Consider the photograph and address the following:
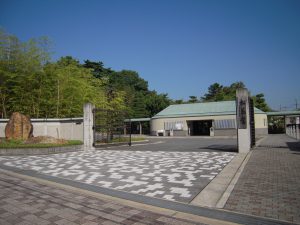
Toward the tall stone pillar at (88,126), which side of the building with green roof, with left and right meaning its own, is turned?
front

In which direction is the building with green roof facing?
toward the camera

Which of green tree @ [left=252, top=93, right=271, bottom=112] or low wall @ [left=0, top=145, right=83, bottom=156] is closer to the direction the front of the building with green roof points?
the low wall

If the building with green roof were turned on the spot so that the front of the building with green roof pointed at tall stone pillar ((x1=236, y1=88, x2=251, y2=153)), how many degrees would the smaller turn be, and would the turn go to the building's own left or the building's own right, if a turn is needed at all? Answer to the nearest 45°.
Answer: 0° — it already faces it

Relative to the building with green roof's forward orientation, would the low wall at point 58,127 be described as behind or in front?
in front

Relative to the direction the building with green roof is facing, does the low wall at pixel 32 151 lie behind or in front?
in front

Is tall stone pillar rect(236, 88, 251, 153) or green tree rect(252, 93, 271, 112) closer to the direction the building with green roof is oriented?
the tall stone pillar

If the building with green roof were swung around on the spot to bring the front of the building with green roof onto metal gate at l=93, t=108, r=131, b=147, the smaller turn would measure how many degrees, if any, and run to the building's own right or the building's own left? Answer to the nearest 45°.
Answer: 0° — it already faces it

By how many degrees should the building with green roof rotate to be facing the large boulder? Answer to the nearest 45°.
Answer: approximately 45° to its right

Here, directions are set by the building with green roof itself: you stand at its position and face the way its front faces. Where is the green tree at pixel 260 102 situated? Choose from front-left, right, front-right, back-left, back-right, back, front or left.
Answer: back-left

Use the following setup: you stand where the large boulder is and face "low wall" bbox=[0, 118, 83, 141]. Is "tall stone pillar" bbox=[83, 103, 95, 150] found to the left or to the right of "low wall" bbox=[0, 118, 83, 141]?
right
